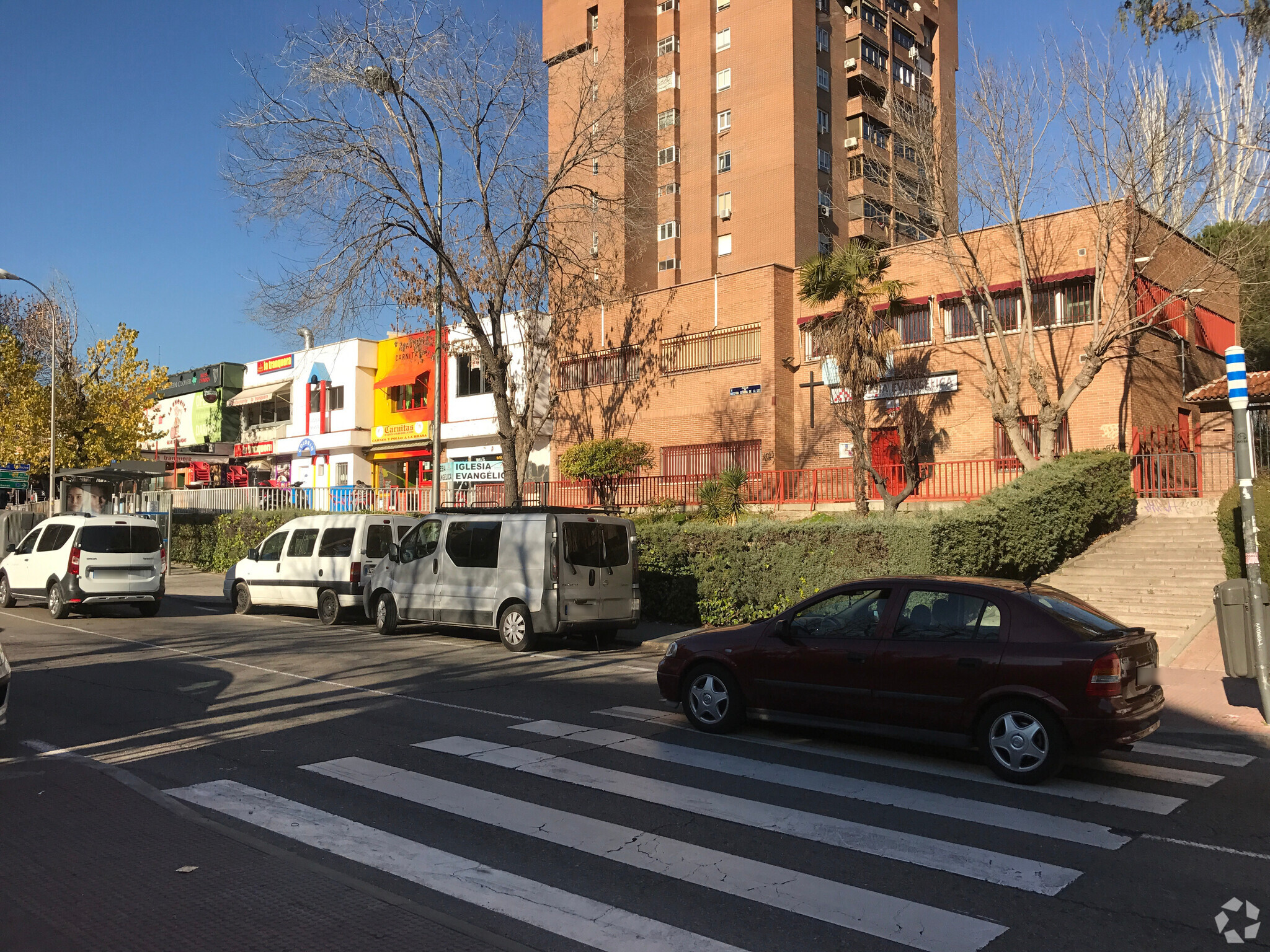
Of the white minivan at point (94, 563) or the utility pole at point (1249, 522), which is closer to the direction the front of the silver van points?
the white minivan

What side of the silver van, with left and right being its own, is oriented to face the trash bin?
back

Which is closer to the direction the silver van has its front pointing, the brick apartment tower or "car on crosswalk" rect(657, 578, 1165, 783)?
the brick apartment tower

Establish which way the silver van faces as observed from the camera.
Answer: facing away from the viewer and to the left of the viewer

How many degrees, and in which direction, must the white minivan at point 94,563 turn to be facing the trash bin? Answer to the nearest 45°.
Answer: approximately 180°

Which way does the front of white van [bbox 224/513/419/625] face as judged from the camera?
facing away from the viewer and to the left of the viewer

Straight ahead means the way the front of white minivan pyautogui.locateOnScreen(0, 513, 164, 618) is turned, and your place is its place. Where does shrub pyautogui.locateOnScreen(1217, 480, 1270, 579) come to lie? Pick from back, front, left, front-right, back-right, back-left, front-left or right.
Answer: back

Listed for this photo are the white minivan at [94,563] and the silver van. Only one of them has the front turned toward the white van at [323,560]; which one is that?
the silver van

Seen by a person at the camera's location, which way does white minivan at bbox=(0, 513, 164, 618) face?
facing away from the viewer and to the left of the viewer

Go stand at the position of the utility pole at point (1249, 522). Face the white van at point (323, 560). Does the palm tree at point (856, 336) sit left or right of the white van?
right

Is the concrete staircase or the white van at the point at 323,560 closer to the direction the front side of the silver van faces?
the white van

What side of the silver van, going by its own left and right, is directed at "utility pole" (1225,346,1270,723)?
back
